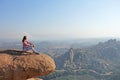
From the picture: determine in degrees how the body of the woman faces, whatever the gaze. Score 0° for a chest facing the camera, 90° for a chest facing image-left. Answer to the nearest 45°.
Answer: approximately 270°
